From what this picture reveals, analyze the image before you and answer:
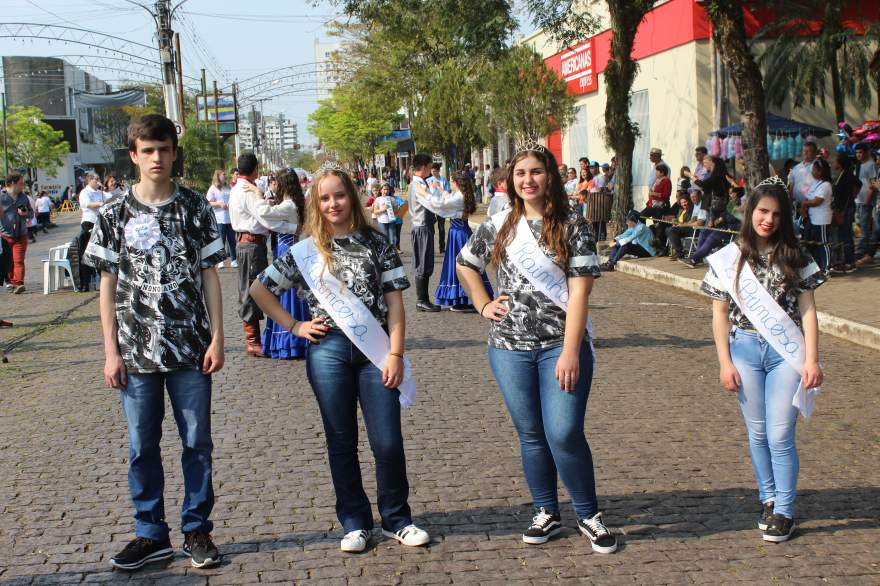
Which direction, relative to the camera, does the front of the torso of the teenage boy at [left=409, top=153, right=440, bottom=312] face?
to the viewer's right

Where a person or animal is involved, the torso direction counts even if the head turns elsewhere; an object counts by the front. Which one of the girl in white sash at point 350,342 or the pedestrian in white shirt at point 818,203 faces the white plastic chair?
the pedestrian in white shirt

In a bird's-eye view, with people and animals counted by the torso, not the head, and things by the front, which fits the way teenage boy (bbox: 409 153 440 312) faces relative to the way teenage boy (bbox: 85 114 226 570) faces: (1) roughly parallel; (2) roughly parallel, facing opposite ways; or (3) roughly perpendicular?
roughly perpendicular

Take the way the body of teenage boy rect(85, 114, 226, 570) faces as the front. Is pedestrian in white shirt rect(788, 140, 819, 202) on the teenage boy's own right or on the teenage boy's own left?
on the teenage boy's own left

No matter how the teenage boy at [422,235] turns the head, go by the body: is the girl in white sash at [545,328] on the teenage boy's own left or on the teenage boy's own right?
on the teenage boy's own right

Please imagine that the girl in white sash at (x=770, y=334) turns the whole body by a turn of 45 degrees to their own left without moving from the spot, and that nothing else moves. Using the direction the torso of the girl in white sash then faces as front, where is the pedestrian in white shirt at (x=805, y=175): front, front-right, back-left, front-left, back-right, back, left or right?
back-left

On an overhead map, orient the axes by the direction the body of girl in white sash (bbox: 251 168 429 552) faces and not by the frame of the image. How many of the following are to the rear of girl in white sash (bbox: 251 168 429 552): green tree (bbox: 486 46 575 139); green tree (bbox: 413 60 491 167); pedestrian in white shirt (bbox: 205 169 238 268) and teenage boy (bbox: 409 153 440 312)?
4

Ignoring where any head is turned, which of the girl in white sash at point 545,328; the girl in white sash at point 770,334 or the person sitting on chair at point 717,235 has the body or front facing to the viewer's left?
the person sitting on chair

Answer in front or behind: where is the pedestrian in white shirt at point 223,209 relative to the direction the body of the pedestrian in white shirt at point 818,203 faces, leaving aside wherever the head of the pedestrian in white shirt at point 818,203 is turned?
in front

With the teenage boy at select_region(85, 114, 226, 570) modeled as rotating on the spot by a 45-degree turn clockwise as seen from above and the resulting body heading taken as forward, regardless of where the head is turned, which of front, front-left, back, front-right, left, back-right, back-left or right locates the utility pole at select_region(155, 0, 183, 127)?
back-right

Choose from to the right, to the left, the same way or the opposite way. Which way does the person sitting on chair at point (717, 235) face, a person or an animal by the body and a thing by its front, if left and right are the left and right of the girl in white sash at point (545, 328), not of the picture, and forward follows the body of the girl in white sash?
to the right

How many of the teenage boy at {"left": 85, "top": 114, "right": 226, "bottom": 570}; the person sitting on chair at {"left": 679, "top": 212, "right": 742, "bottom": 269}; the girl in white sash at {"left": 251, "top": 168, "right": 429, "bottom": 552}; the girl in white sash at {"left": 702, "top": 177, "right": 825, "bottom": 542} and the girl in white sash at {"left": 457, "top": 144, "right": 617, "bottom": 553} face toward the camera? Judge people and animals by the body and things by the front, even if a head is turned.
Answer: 4

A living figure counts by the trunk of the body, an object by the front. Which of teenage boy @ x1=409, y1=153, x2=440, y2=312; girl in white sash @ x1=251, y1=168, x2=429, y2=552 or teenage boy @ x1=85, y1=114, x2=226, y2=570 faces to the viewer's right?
teenage boy @ x1=409, y1=153, x2=440, y2=312

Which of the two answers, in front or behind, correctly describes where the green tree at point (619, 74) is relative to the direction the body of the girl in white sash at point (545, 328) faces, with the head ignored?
behind
